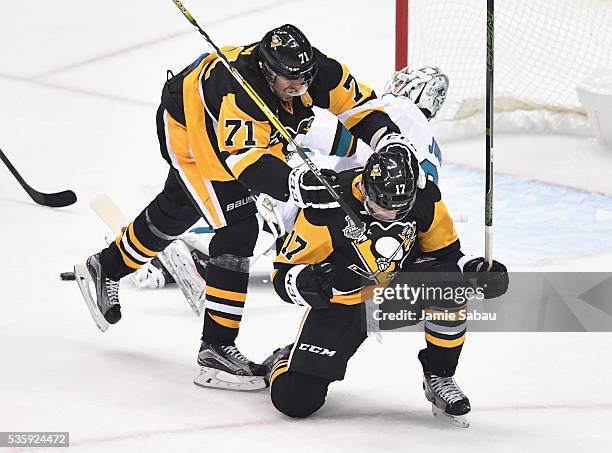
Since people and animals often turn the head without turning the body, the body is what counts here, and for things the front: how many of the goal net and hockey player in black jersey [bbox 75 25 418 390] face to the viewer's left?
0

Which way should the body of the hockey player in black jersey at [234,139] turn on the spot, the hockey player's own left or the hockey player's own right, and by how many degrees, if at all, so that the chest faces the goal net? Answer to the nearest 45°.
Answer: approximately 90° to the hockey player's own left

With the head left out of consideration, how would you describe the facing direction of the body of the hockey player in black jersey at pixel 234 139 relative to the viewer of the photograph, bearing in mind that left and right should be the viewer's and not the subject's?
facing the viewer and to the right of the viewer

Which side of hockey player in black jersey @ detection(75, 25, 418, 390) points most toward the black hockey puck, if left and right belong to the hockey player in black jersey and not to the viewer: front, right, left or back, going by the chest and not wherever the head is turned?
back

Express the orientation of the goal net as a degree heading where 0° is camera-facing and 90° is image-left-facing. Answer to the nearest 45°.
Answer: approximately 0°

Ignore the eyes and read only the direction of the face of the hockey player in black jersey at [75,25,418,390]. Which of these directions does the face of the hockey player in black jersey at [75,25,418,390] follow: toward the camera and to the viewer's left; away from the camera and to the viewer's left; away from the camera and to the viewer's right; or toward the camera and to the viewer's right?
toward the camera and to the viewer's right

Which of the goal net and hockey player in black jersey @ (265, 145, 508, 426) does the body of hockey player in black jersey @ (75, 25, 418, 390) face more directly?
the hockey player in black jersey

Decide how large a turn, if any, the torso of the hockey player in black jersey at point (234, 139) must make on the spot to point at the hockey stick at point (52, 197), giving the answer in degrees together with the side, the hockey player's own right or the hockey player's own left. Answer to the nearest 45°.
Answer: approximately 180°

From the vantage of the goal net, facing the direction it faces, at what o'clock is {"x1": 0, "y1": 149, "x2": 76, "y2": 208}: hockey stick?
The hockey stick is roughly at 2 o'clock from the goal net.
